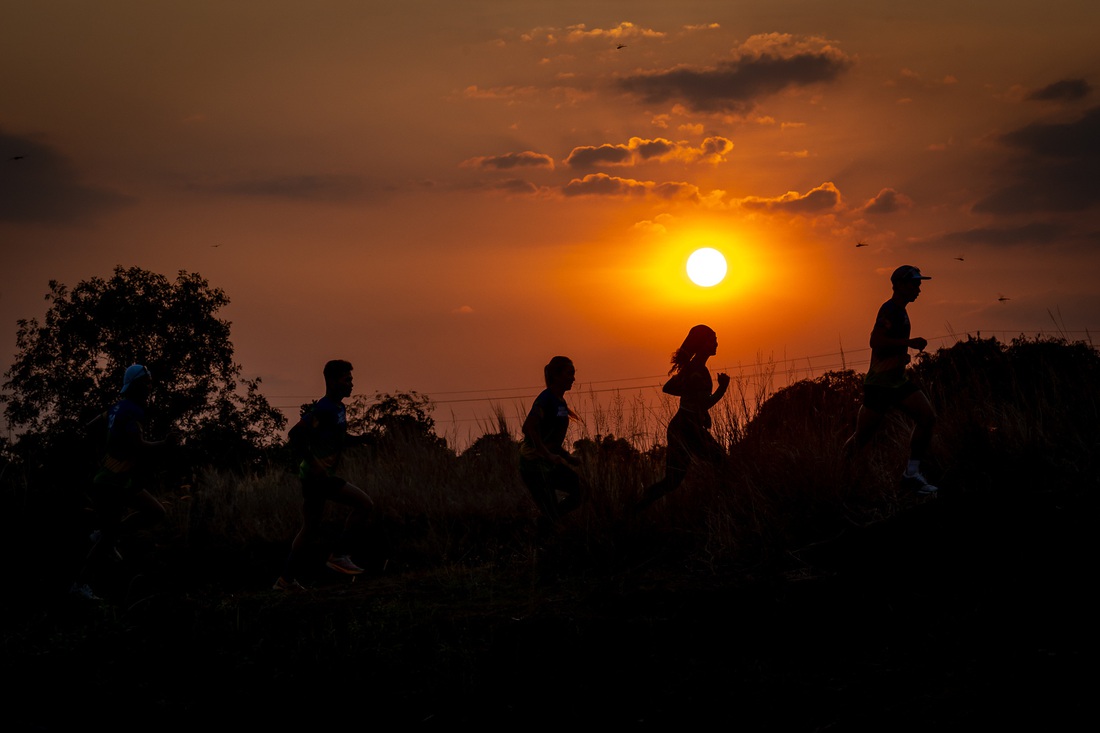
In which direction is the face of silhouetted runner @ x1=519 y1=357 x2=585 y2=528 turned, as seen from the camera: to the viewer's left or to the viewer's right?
to the viewer's right

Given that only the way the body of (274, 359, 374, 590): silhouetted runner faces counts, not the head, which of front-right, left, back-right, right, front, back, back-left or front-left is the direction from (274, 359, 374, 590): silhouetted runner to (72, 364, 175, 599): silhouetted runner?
back

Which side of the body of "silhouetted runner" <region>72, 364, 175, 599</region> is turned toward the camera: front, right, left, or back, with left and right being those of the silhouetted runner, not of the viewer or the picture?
right

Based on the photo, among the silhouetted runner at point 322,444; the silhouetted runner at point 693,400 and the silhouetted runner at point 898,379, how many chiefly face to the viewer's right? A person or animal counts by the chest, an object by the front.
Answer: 3

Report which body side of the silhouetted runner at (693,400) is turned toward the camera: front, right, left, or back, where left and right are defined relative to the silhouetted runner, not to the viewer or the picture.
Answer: right

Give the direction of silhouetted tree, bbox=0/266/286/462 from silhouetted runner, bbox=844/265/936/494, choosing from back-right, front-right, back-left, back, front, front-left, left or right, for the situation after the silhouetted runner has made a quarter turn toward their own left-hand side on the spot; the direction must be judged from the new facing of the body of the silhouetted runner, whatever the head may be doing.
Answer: front-left

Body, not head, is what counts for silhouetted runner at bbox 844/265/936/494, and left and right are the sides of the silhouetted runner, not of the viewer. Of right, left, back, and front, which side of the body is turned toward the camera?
right

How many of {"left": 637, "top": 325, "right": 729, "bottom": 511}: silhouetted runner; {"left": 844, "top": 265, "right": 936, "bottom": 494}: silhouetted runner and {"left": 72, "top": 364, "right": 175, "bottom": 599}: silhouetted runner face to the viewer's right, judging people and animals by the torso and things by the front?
3

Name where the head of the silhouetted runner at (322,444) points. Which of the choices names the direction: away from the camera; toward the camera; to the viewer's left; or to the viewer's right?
to the viewer's right

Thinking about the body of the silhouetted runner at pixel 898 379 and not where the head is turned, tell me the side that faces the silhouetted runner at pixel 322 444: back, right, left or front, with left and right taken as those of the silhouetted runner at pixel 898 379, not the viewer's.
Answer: back

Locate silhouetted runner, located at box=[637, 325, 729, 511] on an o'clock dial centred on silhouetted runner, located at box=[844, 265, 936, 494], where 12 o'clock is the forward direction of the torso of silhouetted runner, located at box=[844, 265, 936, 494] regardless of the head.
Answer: silhouetted runner, located at box=[637, 325, 729, 511] is roughly at 7 o'clock from silhouetted runner, located at box=[844, 265, 936, 494].

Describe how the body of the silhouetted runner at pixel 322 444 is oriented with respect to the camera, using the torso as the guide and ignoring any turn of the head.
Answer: to the viewer's right

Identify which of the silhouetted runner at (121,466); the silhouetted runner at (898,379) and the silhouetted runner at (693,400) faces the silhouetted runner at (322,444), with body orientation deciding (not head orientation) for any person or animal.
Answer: the silhouetted runner at (121,466)
